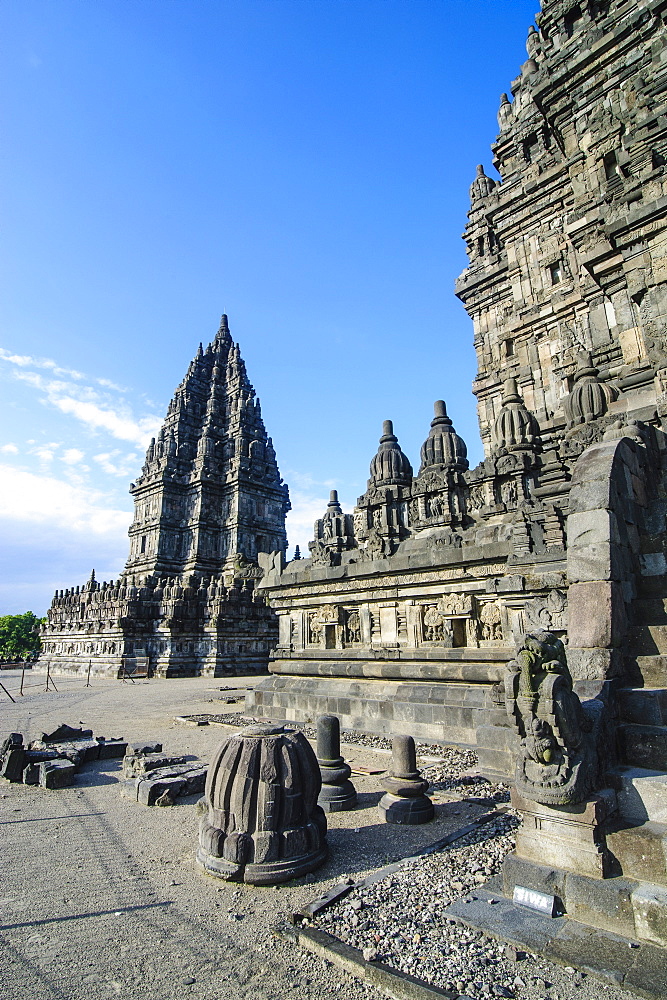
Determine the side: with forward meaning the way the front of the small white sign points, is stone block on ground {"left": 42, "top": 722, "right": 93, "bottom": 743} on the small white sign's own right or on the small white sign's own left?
on the small white sign's own right

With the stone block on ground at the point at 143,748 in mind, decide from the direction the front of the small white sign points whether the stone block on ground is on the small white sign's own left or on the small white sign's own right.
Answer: on the small white sign's own right

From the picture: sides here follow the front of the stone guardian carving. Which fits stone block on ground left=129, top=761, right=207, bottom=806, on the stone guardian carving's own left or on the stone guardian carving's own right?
on the stone guardian carving's own right

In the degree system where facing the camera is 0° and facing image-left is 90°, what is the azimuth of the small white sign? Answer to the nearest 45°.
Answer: approximately 45°

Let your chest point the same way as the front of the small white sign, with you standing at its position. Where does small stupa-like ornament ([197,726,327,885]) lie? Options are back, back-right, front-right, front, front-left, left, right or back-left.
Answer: front-right

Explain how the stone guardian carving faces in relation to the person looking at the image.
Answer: facing the viewer and to the left of the viewer

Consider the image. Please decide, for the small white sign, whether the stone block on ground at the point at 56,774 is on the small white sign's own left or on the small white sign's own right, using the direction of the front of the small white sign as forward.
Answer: on the small white sign's own right

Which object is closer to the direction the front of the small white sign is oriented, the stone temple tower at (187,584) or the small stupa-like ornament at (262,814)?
the small stupa-like ornament

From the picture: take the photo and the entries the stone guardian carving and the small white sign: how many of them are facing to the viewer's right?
0

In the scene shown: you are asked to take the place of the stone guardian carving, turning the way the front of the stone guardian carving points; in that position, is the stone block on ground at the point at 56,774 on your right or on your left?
on your right

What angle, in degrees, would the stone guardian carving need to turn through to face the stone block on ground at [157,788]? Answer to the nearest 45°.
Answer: approximately 45° to its right
